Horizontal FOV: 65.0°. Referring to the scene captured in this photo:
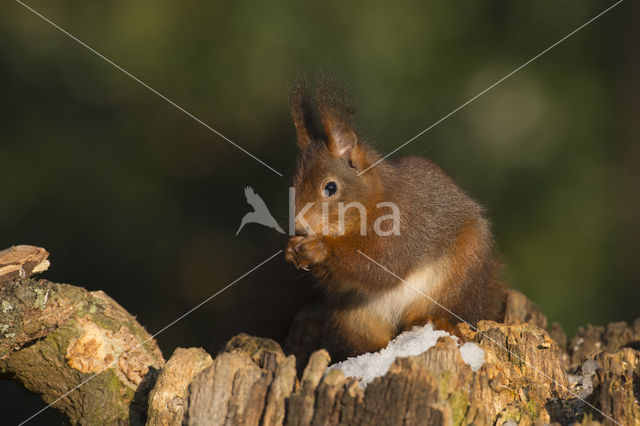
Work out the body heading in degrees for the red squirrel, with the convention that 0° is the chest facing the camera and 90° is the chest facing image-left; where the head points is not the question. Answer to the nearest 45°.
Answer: approximately 45°
